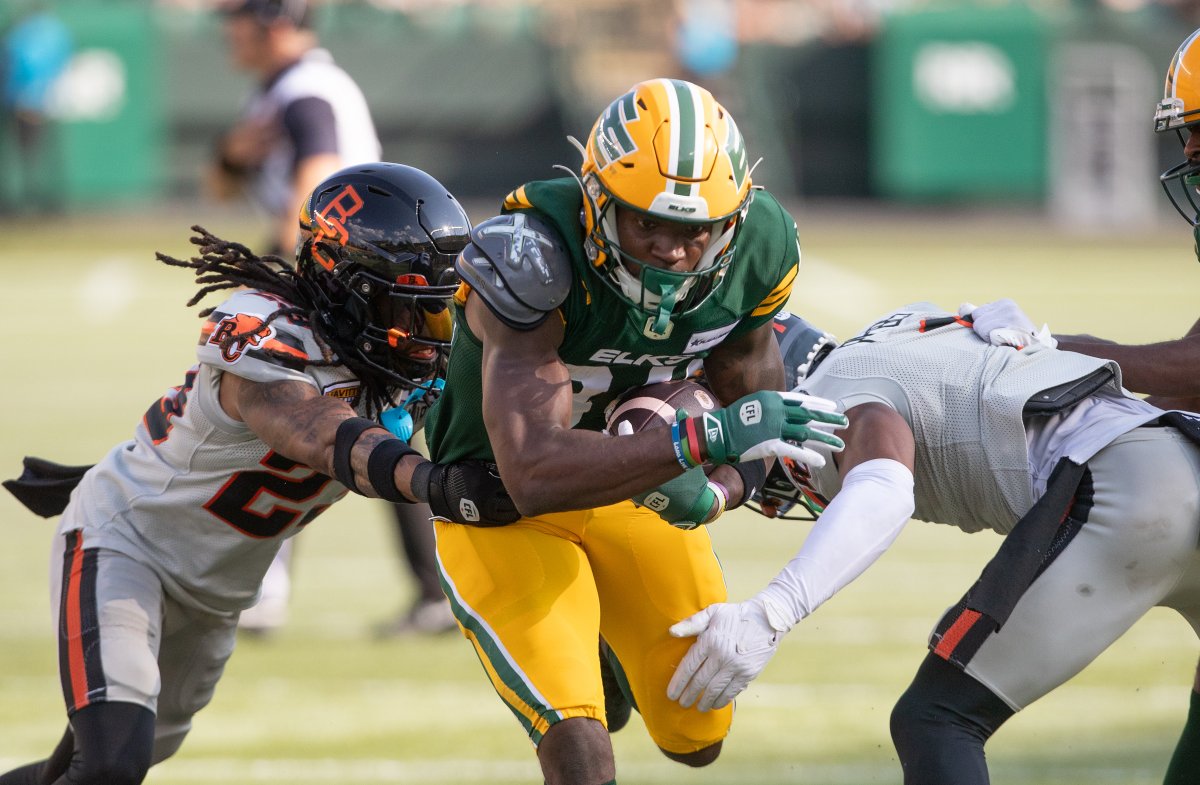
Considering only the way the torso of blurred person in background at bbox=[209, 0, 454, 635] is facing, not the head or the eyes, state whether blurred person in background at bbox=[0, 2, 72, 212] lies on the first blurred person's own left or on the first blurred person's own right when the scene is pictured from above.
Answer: on the first blurred person's own right

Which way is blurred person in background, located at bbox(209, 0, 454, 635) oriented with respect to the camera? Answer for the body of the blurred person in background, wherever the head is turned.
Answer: to the viewer's left

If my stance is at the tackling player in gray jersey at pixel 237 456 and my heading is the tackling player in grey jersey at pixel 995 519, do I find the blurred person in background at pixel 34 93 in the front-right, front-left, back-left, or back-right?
back-left

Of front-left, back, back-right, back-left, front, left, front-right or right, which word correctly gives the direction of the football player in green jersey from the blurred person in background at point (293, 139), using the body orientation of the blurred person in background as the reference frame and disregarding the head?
left

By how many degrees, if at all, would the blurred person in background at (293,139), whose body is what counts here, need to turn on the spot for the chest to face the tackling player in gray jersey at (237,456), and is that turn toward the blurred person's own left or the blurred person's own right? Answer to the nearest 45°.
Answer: approximately 90° to the blurred person's own left

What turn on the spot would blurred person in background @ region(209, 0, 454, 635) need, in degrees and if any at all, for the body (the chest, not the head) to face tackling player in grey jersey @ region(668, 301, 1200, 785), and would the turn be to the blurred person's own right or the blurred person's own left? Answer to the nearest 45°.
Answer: approximately 90° to the blurred person's own left
